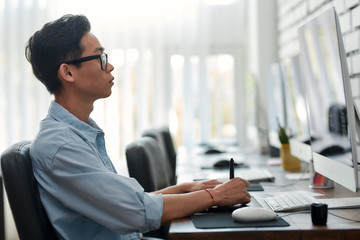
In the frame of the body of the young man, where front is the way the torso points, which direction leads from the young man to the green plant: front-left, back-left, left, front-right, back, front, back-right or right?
front-left

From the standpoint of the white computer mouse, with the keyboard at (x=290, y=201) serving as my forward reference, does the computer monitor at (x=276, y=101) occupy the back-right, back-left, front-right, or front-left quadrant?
front-left

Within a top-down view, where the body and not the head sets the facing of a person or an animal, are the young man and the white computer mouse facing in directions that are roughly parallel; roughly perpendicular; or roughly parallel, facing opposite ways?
roughly parallel

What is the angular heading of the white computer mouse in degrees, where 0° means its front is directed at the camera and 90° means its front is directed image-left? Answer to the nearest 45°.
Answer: approximately 270°

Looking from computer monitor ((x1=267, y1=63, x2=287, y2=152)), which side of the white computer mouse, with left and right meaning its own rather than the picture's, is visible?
left

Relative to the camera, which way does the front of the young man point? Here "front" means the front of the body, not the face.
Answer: to the viewer's right

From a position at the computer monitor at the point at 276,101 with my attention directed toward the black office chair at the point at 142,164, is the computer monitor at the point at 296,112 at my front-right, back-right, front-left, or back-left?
front-left

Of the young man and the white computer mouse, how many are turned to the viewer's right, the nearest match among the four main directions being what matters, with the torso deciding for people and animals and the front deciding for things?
2

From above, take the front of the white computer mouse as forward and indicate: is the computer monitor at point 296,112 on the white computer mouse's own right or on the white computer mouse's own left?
on the white computer mouse's own left

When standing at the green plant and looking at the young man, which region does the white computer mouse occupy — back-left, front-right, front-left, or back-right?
front-left

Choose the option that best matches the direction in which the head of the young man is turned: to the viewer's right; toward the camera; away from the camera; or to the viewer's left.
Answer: to the viewer's right

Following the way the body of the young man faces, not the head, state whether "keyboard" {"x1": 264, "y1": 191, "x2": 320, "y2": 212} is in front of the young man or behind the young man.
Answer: in front
